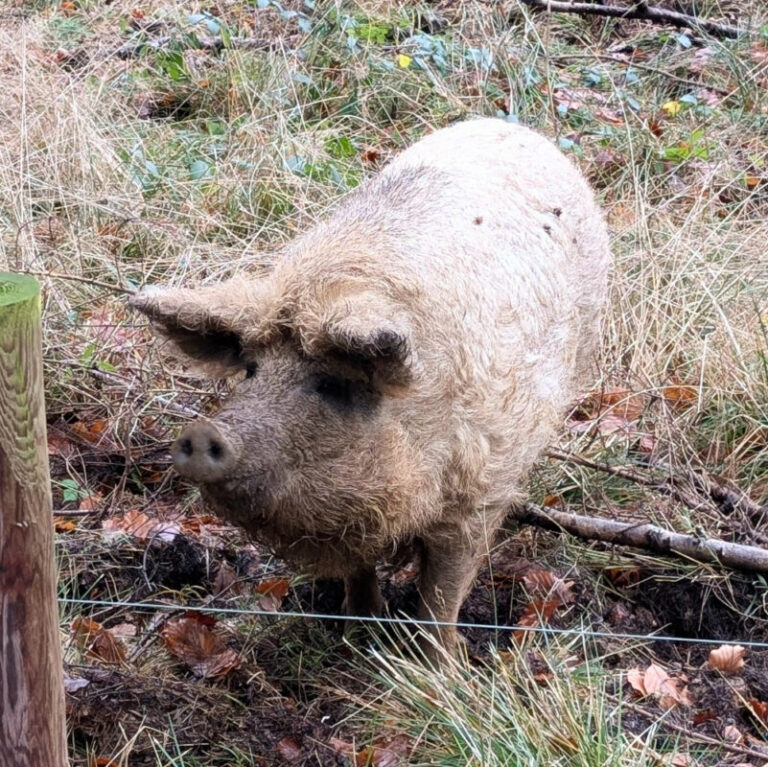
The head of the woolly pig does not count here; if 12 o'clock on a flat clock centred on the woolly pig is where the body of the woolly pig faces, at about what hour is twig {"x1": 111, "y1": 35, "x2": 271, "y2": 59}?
The twig is roughly at 4 o'clock from the woolly pig.

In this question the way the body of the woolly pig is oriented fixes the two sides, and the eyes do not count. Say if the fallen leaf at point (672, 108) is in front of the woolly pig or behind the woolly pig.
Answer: behind

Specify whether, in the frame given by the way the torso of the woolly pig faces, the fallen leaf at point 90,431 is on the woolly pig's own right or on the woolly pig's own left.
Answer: on the woolly pig's own right

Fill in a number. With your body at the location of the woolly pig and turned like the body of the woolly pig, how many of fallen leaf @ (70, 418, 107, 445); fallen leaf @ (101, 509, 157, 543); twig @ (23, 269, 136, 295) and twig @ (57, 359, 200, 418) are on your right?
4

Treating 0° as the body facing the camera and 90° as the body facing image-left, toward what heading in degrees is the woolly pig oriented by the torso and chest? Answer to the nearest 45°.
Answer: approximately 45°

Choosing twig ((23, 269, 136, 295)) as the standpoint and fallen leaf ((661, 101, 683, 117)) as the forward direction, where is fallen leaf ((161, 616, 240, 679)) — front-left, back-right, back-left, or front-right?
back-right

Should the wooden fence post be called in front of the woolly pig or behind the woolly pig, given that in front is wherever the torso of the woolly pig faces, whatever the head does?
in front

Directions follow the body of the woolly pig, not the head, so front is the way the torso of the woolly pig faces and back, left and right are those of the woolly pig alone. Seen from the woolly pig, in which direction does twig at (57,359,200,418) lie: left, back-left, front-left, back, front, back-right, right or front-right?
right

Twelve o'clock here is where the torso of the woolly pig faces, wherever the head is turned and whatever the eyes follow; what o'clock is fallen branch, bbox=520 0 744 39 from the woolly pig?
The fallen branch is roughly at 5 o'clock from the woolly pig.
